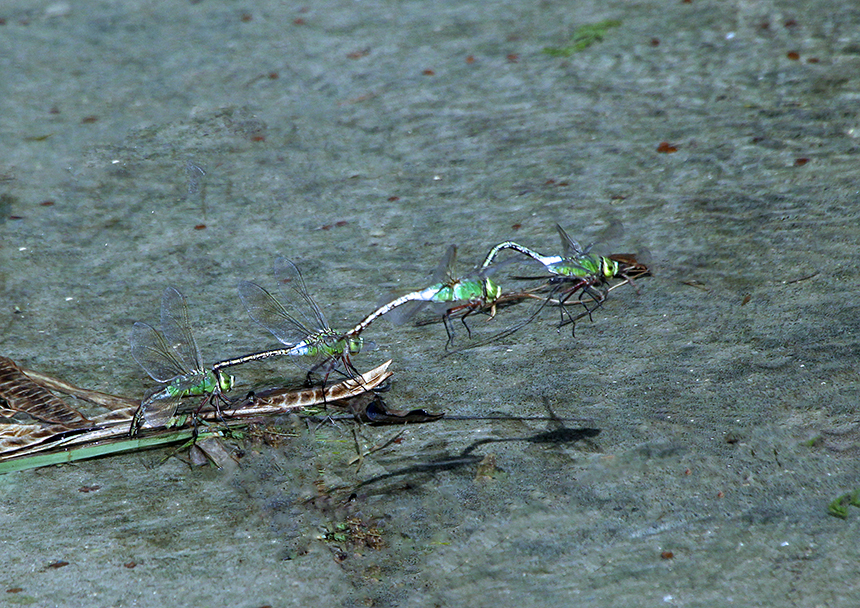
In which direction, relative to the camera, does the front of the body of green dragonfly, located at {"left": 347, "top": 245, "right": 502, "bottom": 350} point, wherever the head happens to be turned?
to the viewer's right

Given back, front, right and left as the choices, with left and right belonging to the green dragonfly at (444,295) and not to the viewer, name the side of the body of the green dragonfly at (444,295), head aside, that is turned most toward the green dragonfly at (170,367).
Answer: back

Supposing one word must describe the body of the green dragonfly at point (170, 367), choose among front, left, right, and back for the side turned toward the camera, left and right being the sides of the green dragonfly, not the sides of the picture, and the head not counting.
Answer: right

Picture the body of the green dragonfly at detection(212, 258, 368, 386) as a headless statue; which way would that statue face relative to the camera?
to the viewer's right

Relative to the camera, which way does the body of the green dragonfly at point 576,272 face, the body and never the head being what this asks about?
to the viewer's right

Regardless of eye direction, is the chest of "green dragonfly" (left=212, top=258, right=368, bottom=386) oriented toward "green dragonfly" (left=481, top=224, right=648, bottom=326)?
yes
